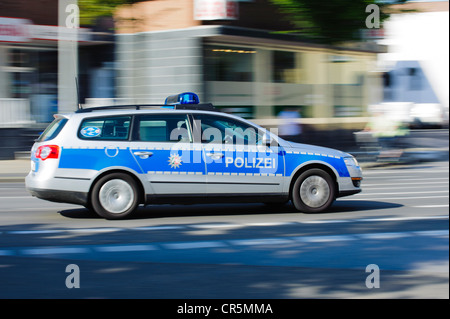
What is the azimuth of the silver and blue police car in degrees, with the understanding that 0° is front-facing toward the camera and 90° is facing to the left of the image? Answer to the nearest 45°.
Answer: approximately 270°

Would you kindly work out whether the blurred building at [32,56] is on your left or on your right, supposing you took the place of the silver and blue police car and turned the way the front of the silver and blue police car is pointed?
on your left

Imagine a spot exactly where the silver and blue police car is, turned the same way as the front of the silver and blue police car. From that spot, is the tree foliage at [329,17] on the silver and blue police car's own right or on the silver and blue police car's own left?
on the silver and blue police car's own left

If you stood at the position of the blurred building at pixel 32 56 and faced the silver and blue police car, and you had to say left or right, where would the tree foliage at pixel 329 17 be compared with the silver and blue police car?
left
